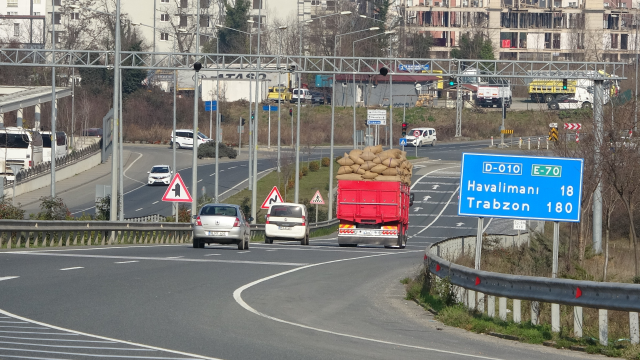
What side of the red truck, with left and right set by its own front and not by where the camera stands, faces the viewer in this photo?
back

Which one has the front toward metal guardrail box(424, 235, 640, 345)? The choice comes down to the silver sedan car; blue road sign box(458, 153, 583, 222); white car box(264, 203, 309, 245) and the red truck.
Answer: the blue road sign

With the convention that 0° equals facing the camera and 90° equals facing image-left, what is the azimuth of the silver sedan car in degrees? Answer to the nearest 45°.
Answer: approximately 180°

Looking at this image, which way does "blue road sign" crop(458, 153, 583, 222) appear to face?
toward the camera

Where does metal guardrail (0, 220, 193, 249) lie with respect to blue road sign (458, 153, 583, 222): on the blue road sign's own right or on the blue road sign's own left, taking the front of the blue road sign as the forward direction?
on the blue road sign's own right

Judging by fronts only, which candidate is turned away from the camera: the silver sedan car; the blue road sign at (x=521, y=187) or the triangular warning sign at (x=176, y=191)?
the silver sedan car

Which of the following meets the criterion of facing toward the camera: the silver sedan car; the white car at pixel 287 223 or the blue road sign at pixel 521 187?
the blue road sign

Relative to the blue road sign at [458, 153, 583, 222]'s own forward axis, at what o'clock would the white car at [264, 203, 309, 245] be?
The white car is roughly at 5 o'clock from the blue road sign.

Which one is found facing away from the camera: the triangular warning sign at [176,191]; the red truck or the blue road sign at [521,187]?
the red truck

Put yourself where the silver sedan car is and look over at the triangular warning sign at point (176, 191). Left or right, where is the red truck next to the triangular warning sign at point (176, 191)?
right

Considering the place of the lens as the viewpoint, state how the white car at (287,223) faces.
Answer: facing away from the viewer
